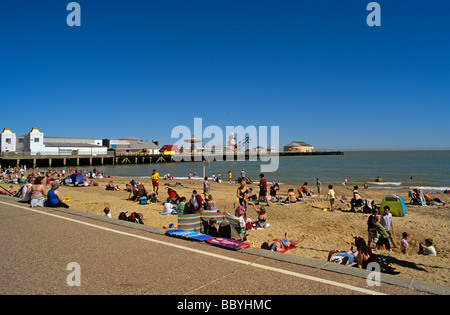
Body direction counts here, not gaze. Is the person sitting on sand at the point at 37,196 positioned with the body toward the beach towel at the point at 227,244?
no

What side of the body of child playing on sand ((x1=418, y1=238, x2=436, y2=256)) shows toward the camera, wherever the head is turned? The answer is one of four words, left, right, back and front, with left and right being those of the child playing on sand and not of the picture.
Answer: left

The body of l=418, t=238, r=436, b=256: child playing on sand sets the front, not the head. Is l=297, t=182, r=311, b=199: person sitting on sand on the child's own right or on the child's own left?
on the child's own right

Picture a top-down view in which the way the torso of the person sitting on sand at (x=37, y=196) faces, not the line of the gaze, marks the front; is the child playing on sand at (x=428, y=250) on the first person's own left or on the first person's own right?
on the first person's own right

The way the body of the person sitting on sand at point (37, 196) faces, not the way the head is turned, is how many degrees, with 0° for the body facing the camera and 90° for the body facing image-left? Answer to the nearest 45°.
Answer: approximately 180°
